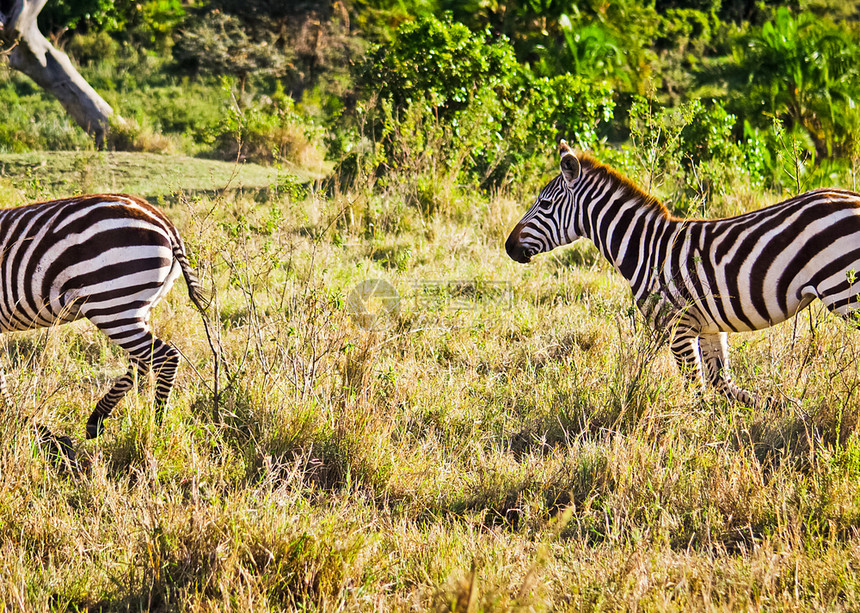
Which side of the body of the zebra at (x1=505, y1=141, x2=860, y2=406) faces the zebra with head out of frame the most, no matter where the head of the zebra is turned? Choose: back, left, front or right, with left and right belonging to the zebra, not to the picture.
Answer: front

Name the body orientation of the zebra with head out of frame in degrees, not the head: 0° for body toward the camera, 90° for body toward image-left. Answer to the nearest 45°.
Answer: approximately 90°

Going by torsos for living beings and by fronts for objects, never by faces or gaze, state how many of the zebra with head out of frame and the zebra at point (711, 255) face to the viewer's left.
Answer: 2

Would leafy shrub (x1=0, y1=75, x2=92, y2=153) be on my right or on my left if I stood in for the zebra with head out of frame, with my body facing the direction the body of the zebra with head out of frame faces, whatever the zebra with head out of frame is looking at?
on my right

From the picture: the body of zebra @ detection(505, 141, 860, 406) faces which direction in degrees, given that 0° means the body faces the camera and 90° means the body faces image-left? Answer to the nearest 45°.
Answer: approximately 90°

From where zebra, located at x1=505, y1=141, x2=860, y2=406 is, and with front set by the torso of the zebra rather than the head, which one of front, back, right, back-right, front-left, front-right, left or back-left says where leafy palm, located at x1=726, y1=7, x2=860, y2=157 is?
right

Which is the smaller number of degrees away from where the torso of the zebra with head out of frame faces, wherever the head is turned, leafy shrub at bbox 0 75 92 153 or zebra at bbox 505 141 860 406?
the leafy shrub

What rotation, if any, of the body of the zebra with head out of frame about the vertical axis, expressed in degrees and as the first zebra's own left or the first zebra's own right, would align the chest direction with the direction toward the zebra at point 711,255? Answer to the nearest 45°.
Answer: approximately 180°
